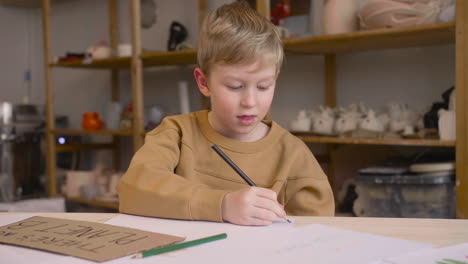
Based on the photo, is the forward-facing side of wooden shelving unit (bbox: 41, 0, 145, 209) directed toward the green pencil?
yes

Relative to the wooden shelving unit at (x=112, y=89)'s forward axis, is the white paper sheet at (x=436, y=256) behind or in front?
in front

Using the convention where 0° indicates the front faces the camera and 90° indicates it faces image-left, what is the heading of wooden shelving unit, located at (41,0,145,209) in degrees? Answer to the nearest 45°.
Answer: approximately 0°

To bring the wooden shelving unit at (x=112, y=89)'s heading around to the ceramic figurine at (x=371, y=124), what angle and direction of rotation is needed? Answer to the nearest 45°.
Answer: approximately 45° to its left

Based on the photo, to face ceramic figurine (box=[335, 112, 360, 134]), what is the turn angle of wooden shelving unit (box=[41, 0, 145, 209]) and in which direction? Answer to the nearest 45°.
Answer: approximately 45° to its left

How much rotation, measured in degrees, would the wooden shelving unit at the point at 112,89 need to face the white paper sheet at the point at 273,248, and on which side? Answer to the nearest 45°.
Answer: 0° — it already faces it
